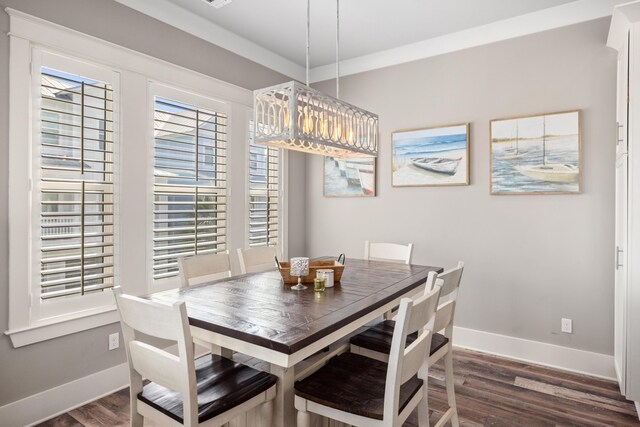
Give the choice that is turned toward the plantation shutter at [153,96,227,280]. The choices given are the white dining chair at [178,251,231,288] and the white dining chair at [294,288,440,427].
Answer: the white dining chair at [294,288,440,427]

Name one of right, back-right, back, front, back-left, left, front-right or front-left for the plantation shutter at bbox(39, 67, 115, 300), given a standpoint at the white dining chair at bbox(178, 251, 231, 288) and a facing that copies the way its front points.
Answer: back-right

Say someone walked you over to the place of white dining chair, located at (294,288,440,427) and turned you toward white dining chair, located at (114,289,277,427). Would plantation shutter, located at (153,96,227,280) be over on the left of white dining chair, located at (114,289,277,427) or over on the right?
right

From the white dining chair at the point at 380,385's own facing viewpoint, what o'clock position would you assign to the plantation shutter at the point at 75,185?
The plantation shutter is roughly at 11 o'clock from the white dining chair.

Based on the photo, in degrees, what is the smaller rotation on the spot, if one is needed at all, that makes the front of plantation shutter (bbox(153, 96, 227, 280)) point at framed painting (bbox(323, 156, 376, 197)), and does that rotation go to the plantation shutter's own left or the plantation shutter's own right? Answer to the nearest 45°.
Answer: approximately 45° to the plantation shutter's own left

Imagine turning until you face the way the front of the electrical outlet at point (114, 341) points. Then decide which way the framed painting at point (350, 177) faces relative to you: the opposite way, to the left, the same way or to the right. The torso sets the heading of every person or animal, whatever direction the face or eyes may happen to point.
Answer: to the right

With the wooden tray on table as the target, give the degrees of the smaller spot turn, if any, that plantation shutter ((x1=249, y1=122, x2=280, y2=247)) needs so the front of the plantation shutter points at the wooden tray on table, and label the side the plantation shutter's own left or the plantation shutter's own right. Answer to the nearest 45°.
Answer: approximately 45° to the plantation shutter's own right

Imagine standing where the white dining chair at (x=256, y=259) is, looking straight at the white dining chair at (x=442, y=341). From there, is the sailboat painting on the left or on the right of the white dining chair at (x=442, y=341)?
left

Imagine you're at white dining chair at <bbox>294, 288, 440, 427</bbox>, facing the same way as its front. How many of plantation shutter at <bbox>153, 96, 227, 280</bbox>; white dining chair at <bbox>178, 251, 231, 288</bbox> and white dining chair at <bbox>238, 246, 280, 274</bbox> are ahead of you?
3

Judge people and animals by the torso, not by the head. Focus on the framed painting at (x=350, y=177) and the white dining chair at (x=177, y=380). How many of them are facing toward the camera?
1

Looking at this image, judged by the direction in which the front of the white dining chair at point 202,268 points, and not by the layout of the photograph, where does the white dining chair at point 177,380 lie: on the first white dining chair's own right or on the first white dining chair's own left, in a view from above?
on the first white dining chair's own right

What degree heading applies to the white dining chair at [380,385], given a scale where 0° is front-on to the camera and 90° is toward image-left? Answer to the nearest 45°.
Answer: approximately 135°

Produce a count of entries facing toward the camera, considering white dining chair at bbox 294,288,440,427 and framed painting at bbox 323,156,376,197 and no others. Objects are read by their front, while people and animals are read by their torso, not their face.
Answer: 1
